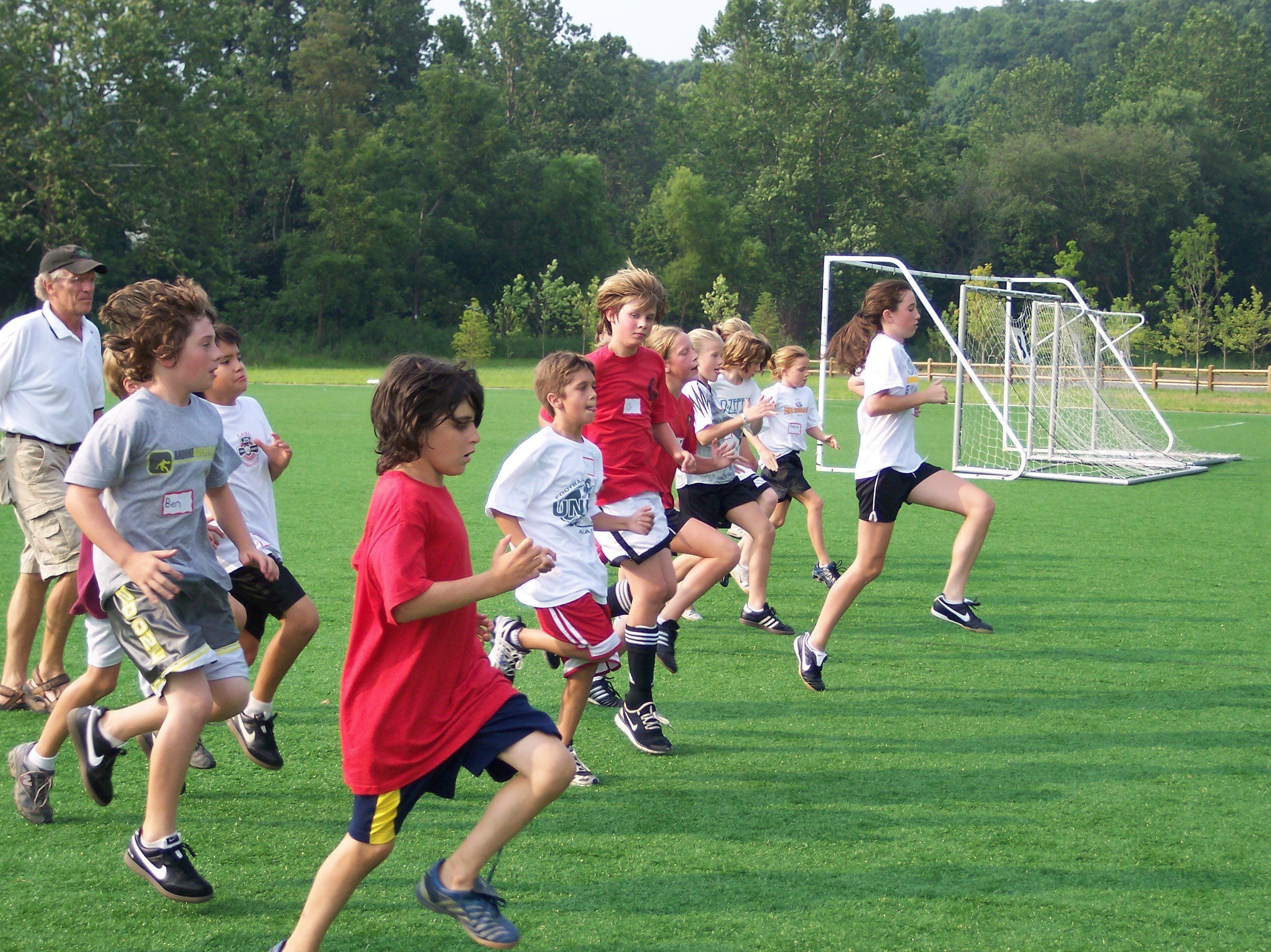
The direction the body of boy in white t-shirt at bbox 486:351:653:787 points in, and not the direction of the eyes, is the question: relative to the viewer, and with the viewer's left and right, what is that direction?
facing the viewer and to the right of the viewer

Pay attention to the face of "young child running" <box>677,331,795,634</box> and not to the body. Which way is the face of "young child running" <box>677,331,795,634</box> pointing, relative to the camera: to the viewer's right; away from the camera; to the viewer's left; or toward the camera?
to the viewer's right

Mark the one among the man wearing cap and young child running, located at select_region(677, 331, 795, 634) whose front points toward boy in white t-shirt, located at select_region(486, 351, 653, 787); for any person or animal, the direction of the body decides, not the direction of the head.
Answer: the man wearing cap

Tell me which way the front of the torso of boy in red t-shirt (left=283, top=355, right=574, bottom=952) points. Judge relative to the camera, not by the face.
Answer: to the viewer's right

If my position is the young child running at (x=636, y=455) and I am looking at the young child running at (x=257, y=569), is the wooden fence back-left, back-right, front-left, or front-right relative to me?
back-right

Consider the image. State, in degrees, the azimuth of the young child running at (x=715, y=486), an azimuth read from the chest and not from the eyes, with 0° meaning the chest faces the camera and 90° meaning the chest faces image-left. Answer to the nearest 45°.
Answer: approximately 270°

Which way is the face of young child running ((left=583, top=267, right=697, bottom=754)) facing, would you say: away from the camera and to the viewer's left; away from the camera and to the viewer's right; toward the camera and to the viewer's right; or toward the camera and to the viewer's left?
toward the camera and to the viewer's right

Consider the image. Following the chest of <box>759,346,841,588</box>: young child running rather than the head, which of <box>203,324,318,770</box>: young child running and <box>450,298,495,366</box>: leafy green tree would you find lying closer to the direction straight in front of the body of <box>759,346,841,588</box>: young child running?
the young child running
